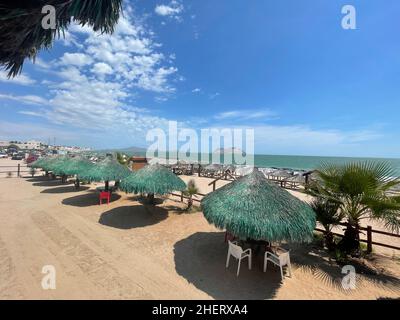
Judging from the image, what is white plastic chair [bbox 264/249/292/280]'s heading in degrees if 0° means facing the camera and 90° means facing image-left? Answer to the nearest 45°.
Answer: approximately 135°

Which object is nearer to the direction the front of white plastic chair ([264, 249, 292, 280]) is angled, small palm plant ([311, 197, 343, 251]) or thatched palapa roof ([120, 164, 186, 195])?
the thatched palapa roof

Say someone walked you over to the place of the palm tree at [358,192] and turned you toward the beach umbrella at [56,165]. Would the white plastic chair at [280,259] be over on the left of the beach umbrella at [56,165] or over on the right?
left

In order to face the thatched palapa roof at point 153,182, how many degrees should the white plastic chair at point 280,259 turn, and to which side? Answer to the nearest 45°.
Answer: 0° — it already faces it

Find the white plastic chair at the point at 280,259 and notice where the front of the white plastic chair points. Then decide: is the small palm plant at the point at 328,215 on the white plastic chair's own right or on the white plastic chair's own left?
on the white plastic chair's own right
